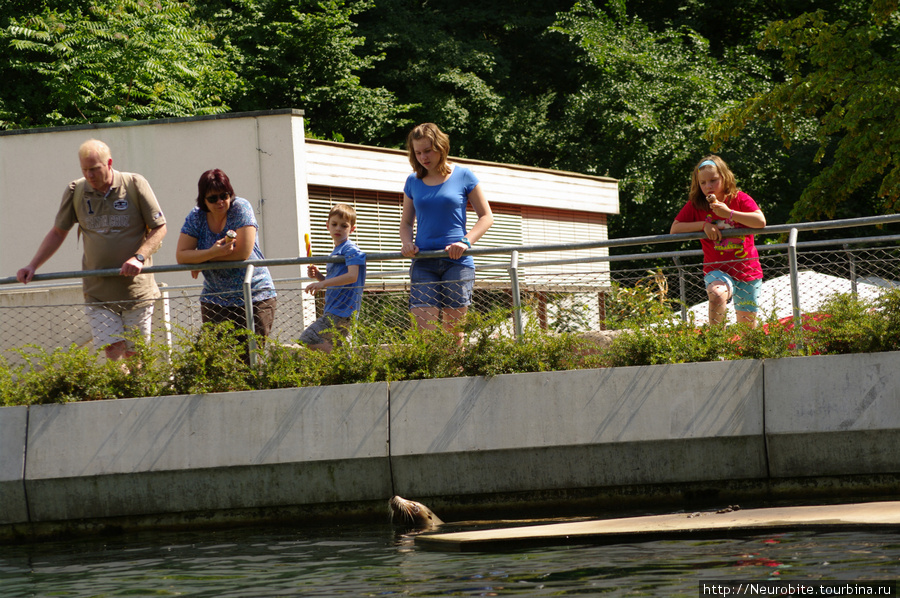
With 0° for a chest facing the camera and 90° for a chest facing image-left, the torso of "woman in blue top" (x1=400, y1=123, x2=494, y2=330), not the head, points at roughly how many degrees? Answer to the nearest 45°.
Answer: approximately 0°

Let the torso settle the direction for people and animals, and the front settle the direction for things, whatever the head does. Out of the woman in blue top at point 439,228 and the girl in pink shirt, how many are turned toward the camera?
2

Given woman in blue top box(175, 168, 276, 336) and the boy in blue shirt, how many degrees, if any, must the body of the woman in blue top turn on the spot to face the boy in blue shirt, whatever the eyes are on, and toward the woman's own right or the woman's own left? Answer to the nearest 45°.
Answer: approximately 90° to the woman's own left

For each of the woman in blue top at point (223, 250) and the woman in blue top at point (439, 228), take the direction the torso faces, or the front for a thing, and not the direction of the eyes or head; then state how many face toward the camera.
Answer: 2

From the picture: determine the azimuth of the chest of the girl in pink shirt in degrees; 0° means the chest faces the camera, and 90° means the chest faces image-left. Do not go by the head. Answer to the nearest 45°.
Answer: approximately 0°

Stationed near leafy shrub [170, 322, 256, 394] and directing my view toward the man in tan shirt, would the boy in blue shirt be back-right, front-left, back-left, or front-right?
back-right

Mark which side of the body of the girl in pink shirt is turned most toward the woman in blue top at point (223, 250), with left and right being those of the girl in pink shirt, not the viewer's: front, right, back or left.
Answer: right

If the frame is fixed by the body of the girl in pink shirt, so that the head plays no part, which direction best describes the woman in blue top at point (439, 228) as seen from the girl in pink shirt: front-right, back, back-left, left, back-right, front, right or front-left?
right

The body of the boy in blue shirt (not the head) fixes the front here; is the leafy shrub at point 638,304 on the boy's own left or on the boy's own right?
on the boy's own left

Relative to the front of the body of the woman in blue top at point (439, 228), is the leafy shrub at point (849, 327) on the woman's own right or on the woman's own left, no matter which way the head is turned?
on the woman's own left
